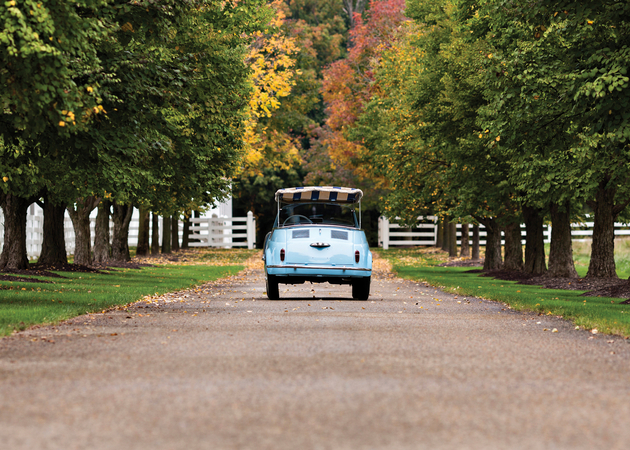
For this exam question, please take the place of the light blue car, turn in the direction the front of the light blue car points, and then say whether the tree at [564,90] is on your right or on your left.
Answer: on your right

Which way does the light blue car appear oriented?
away from the camera
